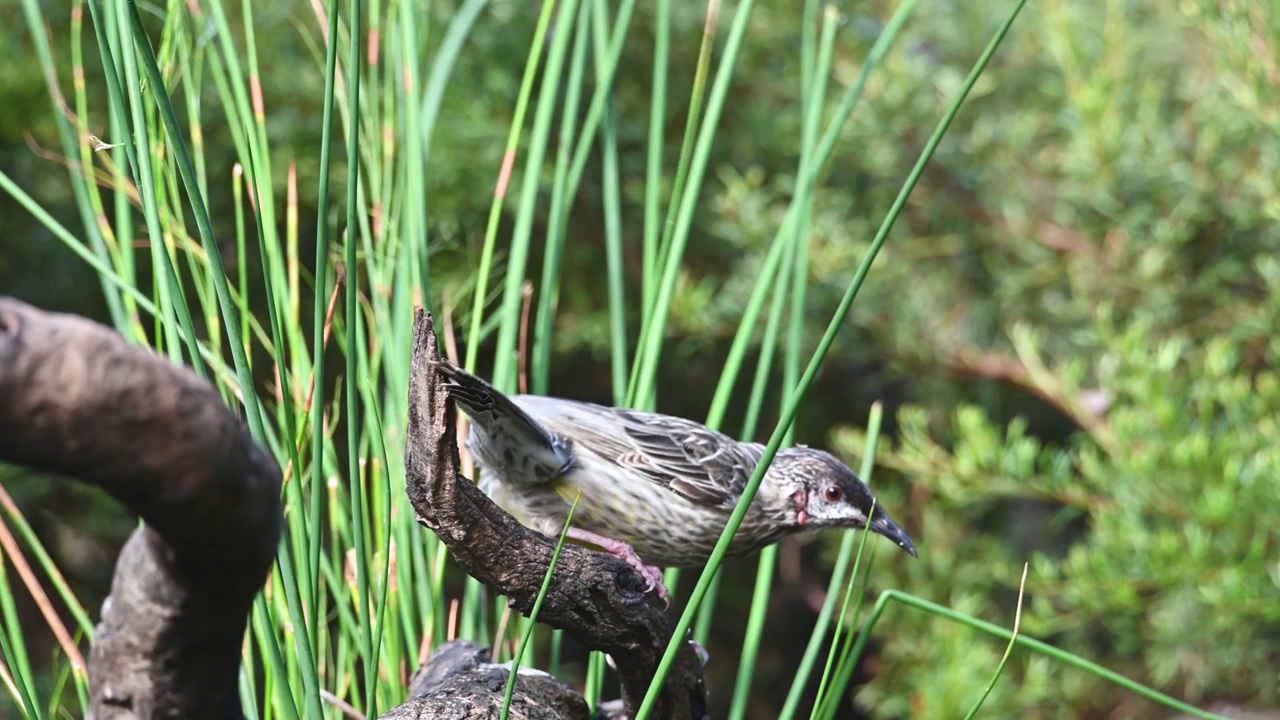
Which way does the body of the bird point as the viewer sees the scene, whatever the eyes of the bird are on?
to the viewer's right

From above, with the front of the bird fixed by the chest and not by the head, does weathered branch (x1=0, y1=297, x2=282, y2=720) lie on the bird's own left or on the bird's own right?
on the bird's own right
